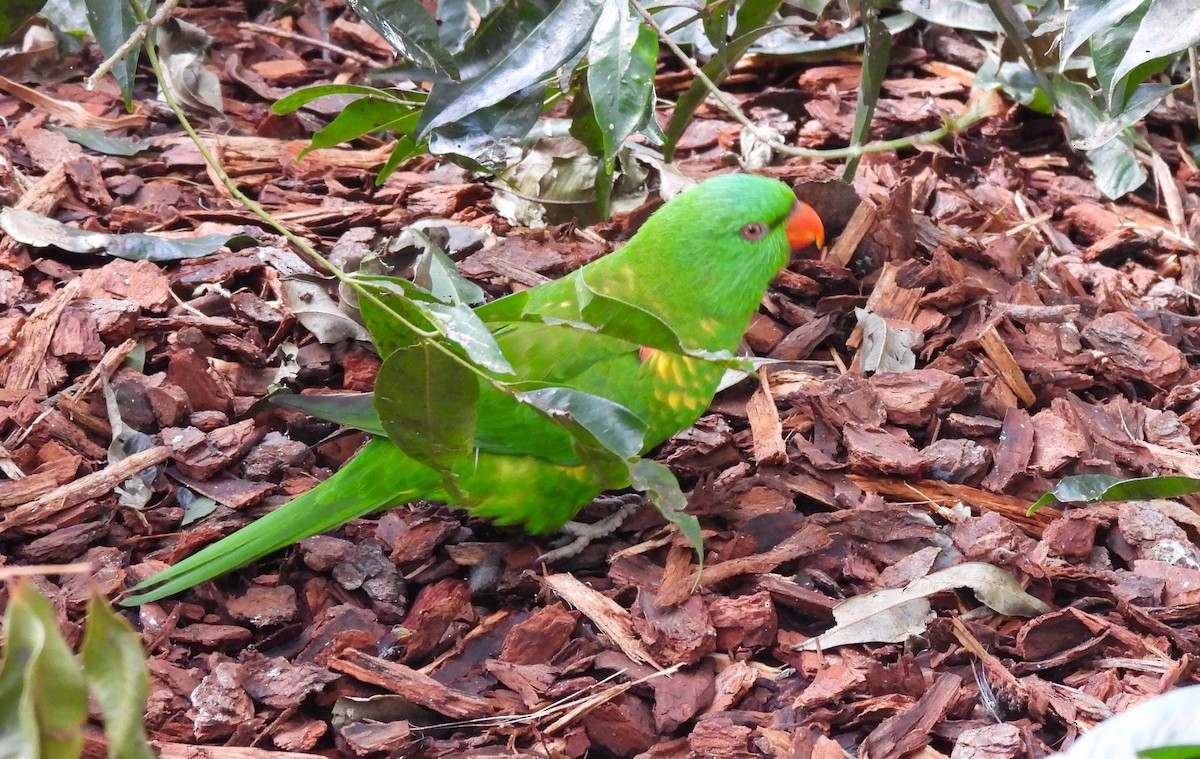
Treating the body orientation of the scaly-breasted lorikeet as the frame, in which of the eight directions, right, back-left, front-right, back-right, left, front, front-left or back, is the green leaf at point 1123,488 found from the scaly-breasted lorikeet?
front-right

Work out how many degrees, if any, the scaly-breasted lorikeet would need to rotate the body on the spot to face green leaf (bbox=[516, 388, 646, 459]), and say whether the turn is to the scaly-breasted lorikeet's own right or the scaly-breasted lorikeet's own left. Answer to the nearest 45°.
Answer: approximately 90° to the scaly-breasted lorikeet's own right

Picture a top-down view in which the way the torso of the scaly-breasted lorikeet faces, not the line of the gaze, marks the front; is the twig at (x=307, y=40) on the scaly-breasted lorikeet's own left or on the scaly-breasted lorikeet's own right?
on the scaly-breasted lorikeet's own left

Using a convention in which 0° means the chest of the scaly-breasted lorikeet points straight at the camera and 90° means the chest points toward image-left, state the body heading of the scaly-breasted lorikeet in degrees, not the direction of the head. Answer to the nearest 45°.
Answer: approximately 270°

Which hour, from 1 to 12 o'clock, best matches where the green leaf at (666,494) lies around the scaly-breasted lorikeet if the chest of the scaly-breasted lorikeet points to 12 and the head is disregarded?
The green leaf is roughly at 3 o'clock from the scaly-breasted lorikeet.

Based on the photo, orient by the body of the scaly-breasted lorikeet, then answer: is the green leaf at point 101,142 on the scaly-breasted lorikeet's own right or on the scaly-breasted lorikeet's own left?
on the scaly-breasted lorikeet's own left

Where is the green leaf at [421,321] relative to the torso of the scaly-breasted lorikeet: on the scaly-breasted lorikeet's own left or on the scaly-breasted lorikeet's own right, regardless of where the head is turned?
on the scaly-breasted lorikeet's own right

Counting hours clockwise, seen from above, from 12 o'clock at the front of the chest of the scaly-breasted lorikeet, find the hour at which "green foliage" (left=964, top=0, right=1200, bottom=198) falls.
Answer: The green foliage is roughly at 12 o'clock from the scaly-breasted lorikeet.
